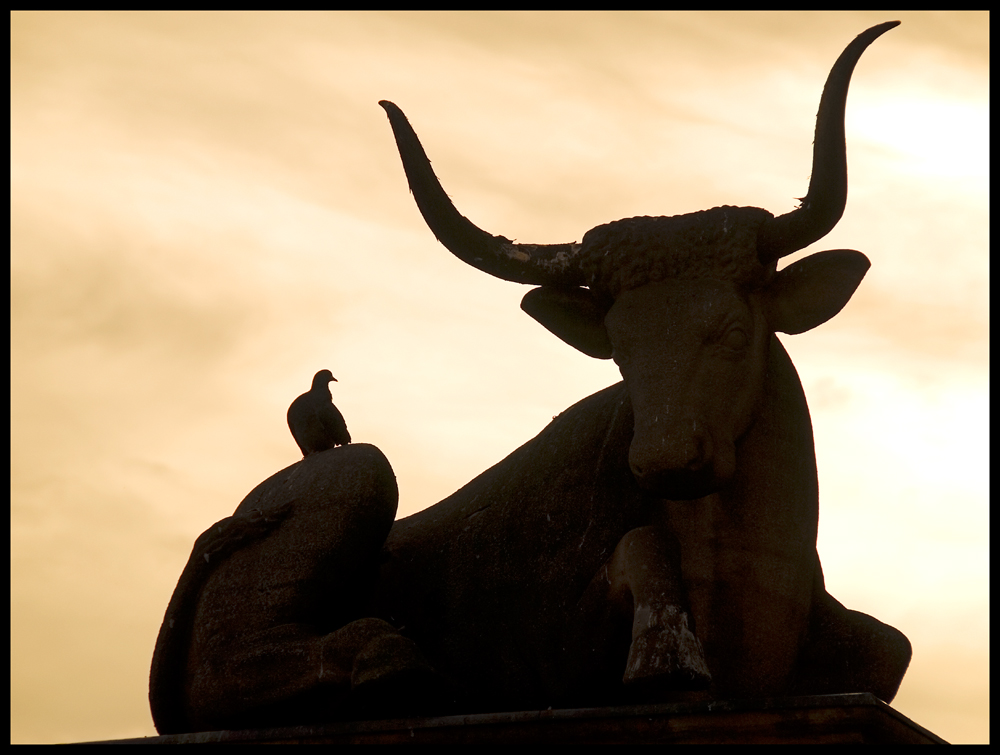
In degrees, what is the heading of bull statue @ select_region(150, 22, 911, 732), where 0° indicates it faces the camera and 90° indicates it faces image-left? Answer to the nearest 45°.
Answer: approximately 315°
